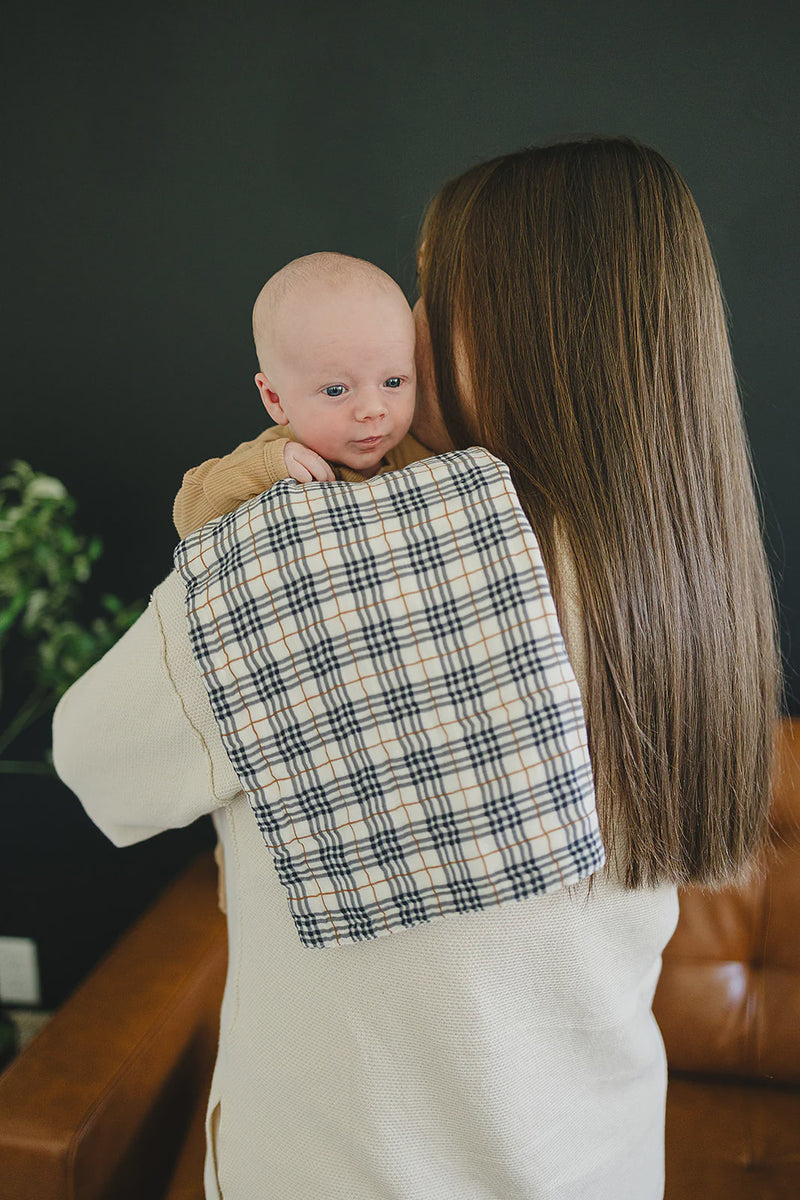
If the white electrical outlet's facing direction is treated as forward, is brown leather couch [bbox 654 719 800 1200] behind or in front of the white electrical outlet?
in front

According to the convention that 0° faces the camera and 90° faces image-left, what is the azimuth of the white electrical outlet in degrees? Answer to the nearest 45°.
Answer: approximately 0°

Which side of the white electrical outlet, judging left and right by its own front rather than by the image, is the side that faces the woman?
front
